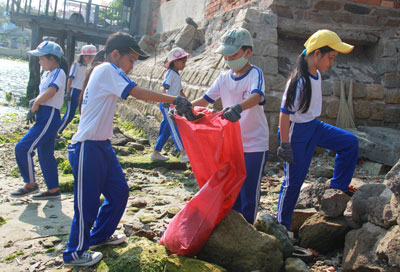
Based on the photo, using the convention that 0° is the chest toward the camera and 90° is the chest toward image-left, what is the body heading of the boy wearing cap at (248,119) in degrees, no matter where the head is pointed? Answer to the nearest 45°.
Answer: approximately 45°

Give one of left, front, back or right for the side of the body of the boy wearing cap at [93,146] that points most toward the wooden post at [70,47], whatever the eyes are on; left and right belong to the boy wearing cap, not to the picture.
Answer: left

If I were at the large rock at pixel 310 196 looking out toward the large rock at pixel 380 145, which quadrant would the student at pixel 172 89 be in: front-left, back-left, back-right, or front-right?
front-left

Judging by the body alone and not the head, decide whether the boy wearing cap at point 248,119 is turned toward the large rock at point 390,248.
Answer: no

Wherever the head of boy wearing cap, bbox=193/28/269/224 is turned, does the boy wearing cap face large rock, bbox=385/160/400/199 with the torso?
no

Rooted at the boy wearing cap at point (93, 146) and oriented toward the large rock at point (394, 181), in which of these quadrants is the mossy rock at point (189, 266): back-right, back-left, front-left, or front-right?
front-right

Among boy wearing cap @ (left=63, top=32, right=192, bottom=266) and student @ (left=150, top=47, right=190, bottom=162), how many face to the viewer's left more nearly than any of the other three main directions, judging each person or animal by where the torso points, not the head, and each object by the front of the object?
0

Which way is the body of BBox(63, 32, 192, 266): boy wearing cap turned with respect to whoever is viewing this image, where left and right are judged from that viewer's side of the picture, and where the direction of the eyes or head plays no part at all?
facing to the right of the viewer
